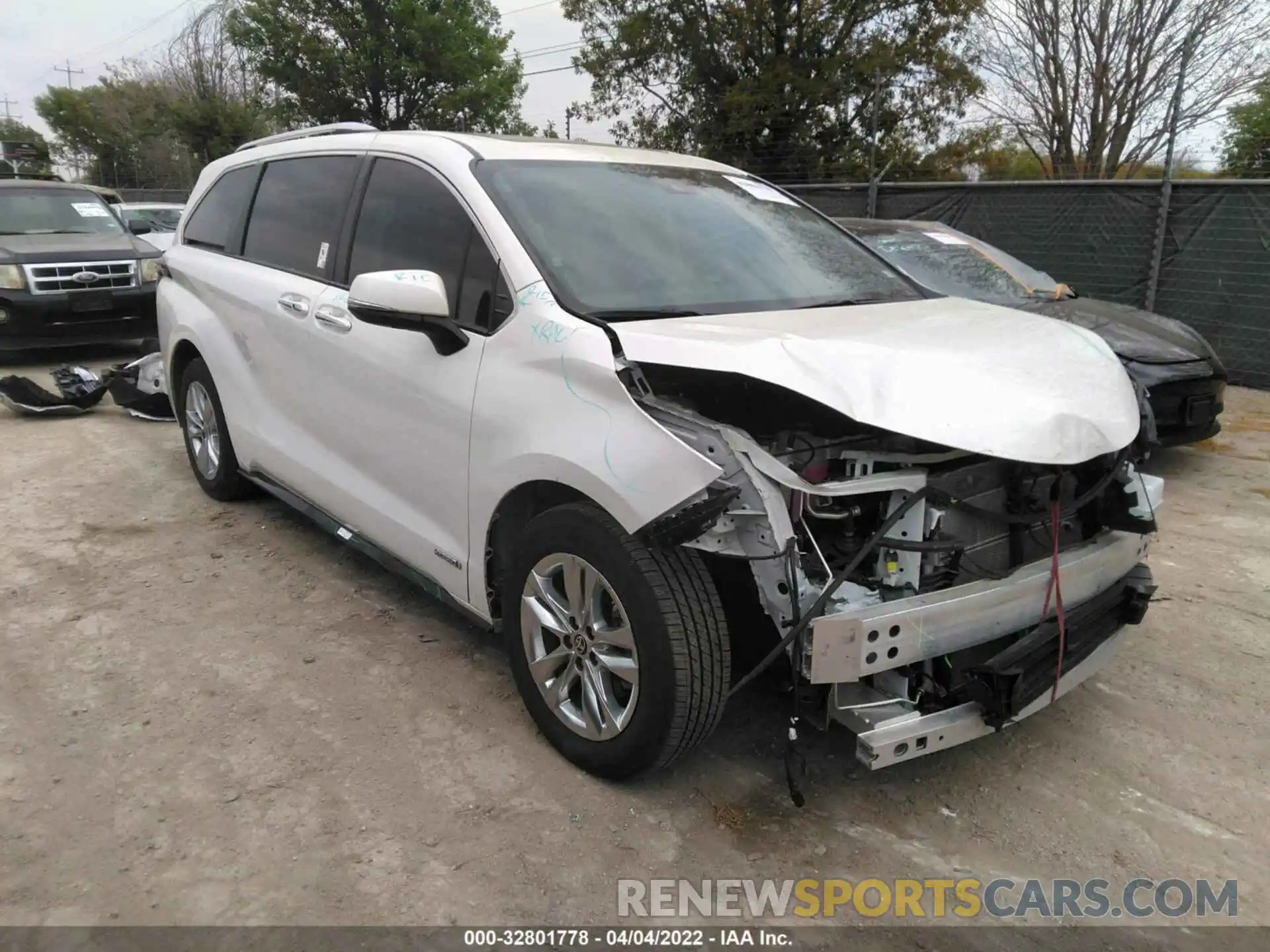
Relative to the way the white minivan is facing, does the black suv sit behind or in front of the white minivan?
behind

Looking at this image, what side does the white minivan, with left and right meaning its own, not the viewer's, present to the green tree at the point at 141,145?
back

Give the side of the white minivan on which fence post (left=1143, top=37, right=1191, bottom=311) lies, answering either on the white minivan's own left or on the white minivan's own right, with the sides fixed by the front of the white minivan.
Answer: on the white minivan's own left

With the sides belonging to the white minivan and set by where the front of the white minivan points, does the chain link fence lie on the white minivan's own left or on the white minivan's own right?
on the white minivan's own left

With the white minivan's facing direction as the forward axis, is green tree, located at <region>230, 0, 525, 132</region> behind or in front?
behind

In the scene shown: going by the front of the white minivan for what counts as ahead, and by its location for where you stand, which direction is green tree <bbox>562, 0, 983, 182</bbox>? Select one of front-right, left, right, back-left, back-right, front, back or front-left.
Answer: back-left

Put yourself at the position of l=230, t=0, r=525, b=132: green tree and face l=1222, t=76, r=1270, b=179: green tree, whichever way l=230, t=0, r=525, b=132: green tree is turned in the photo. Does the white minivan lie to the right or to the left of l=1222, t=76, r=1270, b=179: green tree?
right
